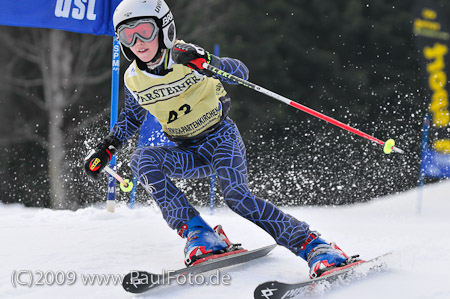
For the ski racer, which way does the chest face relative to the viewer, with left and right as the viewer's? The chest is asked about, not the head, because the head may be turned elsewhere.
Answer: facing the viewer and to the left of the viewer

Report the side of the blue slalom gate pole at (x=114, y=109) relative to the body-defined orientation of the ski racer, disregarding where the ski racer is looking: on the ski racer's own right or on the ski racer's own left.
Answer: on the ski racer's own right
